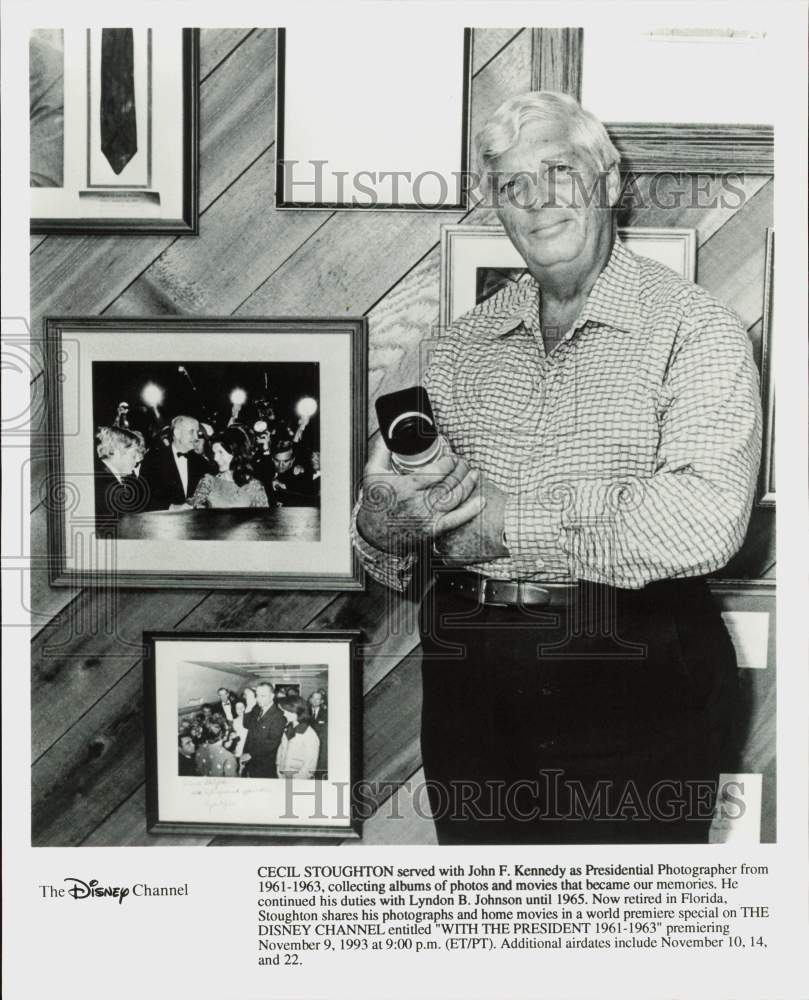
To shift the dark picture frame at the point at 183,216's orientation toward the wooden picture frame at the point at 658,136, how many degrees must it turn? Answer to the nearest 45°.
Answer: approximately 90° to its left

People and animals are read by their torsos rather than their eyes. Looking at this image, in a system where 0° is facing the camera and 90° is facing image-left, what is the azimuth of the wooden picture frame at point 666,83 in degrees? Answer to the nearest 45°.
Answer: approximately 0°

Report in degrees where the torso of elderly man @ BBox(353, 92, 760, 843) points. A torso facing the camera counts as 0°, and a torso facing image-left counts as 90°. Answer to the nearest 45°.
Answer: approximately 45°

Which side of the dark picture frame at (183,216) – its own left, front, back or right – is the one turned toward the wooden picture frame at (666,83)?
left
